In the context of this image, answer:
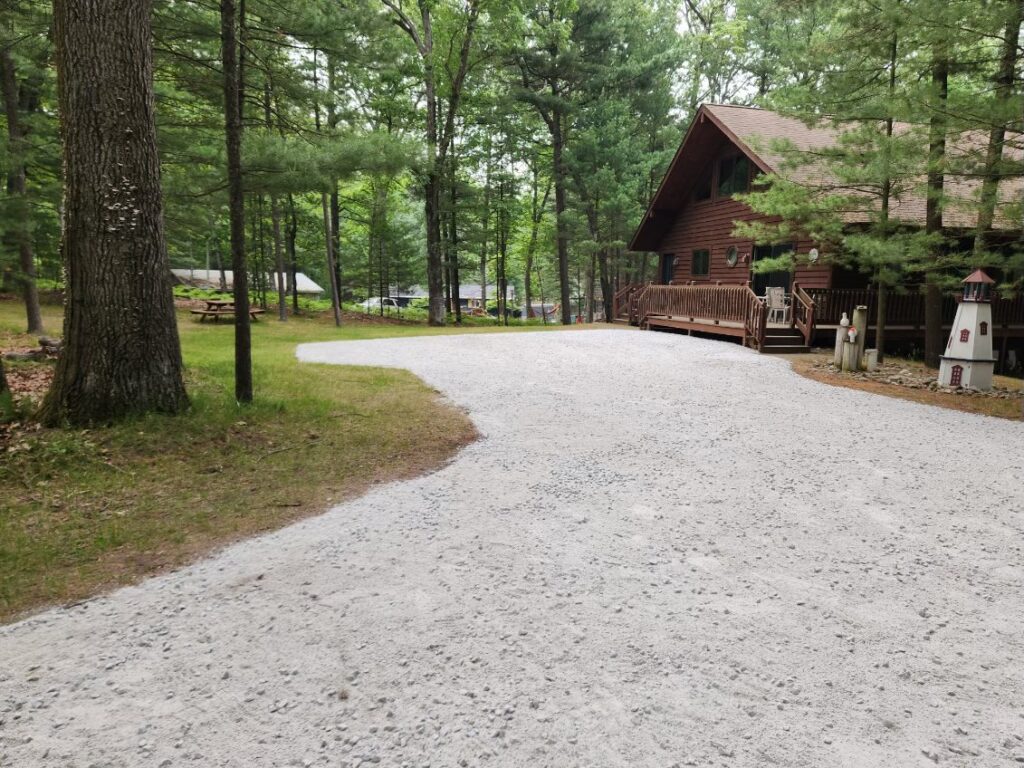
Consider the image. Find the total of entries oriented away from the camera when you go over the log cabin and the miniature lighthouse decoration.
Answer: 0

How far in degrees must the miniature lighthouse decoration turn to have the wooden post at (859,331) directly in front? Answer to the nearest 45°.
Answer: approximately 90° to its right

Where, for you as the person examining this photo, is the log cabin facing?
facing the viewer and to the left of the viewer

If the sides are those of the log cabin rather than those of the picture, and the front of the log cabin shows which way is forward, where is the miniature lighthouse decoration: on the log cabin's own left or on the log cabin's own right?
on the log cabin's own left

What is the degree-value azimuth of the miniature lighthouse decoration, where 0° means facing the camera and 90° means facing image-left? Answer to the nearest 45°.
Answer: approximately 45°

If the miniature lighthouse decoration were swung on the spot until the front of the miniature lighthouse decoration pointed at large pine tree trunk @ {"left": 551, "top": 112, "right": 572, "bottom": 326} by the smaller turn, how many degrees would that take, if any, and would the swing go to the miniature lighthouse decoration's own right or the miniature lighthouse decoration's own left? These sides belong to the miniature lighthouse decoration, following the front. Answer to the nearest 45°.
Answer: approximately 90° to the miniature lighthouse decoration's own right

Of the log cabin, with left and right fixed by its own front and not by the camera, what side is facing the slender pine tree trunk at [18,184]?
front

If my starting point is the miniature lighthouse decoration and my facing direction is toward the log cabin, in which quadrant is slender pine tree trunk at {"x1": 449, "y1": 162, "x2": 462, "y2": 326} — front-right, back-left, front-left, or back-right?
front-left

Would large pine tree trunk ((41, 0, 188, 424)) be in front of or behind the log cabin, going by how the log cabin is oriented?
in front

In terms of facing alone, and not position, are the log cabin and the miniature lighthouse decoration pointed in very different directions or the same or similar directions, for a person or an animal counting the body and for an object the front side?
same or similar directions

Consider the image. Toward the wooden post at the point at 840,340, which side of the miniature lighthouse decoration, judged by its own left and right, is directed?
right

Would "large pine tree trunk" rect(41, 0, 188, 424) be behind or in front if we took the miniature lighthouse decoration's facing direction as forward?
in front
